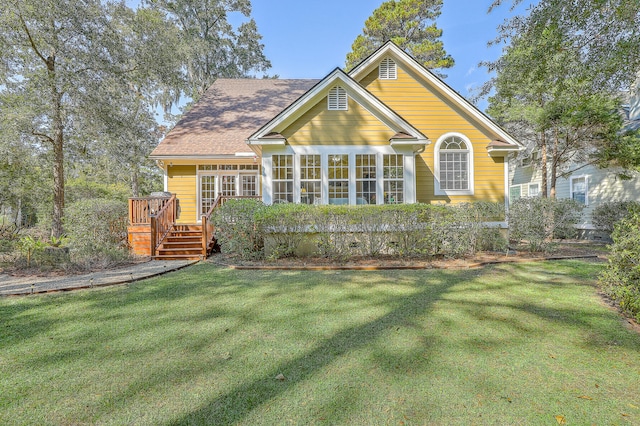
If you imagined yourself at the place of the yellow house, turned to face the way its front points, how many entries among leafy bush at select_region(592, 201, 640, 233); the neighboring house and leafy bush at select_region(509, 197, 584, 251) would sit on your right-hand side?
0

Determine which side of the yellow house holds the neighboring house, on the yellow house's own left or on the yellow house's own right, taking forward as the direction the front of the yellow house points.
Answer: on the yellow house's own left

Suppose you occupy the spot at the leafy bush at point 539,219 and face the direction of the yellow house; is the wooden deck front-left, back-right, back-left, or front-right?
front-left

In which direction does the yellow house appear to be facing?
toward the camera

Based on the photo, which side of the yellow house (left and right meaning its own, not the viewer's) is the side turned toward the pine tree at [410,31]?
back

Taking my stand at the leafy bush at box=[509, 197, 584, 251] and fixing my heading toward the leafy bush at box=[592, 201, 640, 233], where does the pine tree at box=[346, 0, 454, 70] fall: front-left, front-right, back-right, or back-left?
front-left

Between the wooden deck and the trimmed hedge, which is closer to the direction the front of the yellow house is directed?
the trimmed hedge

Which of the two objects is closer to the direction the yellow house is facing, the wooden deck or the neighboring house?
the wooden deck

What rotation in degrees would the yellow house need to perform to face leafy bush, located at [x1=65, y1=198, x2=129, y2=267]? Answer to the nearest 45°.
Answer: approximately 45° to its right

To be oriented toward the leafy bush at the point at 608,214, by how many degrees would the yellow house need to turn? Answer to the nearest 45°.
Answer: approximately 90° to its left

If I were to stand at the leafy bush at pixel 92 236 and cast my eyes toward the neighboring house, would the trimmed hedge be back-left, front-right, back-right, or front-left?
front-right

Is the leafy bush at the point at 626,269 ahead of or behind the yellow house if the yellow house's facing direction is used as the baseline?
ahead

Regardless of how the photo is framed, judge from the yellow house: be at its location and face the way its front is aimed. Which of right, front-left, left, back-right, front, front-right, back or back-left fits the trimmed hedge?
front

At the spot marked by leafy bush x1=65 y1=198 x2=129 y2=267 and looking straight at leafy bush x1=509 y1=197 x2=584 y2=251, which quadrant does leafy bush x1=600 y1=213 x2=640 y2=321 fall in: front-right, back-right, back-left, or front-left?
front-right
